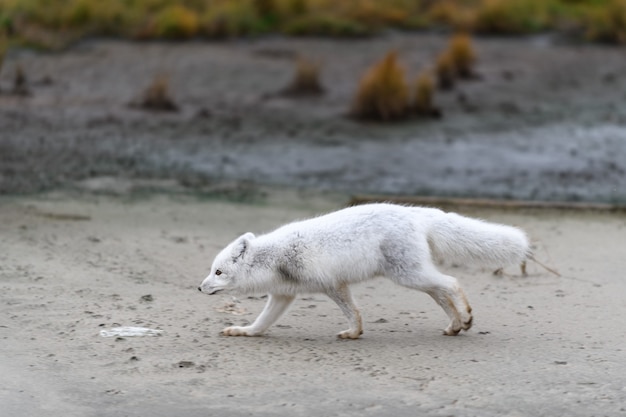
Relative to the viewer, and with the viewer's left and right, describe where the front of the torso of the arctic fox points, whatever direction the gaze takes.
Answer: facing to the left of the viewer

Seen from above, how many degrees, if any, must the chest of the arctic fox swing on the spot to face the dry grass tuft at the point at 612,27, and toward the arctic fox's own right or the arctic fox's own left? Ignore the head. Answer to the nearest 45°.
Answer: approximately 90° to the arctic fox's own right

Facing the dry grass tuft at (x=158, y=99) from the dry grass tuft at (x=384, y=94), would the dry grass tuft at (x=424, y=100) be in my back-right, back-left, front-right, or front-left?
back-right

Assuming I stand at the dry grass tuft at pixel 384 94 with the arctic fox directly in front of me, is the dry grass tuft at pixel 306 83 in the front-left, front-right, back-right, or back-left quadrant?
back-right

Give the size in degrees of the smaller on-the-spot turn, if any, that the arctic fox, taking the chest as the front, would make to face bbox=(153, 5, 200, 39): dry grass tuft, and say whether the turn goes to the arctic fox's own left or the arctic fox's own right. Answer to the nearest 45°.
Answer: approximately 90° to the arctic fox's own right

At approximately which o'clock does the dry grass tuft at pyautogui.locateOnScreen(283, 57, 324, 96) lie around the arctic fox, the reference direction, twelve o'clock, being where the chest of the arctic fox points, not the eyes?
The dry grass tuft is roughly at 3 o'clock from the arctic fox.

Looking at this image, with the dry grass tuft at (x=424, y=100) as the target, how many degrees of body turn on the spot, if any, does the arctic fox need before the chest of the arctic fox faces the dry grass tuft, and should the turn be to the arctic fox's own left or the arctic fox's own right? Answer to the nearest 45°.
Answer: approximately 90° to the arctic fox's own right

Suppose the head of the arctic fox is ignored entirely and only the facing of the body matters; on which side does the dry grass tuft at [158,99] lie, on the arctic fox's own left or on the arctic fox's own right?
on the arctic fox's own right

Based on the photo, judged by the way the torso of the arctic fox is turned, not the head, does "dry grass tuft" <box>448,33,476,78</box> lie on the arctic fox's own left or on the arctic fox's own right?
on the arctic fox's own right
